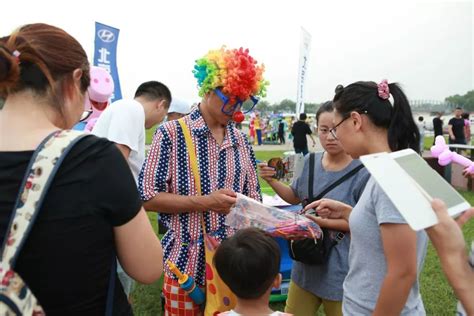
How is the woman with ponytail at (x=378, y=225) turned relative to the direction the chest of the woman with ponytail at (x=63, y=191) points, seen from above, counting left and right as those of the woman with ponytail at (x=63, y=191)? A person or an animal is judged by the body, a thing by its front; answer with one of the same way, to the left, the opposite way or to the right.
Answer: to the left

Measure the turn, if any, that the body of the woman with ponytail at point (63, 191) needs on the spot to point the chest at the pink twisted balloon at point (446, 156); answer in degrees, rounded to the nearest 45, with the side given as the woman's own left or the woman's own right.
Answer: approximately 45° to the woman's own right

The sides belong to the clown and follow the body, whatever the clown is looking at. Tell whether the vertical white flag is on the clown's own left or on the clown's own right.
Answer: on the clown's own left

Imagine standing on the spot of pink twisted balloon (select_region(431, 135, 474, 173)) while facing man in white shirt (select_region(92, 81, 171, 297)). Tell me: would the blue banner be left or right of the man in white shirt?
right

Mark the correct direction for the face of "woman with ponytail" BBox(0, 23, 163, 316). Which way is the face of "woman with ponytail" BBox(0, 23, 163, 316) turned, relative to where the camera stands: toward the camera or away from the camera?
away from the camera

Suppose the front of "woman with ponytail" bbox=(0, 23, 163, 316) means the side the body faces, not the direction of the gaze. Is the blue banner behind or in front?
in front

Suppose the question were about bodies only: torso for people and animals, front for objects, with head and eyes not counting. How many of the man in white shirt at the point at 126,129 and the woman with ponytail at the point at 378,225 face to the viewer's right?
1

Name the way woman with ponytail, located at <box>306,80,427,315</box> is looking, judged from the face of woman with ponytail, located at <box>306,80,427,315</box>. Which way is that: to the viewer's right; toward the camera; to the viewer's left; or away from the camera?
to the viewer's left

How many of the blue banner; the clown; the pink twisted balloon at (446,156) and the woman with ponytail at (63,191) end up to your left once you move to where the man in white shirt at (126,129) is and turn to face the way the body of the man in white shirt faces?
1

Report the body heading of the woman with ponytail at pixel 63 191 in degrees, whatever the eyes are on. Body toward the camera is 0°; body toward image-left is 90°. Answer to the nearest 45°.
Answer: approximately 225°

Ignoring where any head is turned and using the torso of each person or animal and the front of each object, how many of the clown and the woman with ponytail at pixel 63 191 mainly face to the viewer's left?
0

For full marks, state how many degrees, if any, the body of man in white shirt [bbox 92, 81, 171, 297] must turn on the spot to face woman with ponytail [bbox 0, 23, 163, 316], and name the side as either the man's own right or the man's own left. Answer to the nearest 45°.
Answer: approximately 90° to the man's own right

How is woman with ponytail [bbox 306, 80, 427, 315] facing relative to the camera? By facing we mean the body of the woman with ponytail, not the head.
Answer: to the viewer's left

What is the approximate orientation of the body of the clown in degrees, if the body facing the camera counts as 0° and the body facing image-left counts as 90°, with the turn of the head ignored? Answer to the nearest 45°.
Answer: approximately 315°

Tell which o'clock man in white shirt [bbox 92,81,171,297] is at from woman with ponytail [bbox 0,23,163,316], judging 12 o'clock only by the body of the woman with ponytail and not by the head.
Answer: The man in white shirt is roughly at 11 o'clock from the woman with ponytail.
